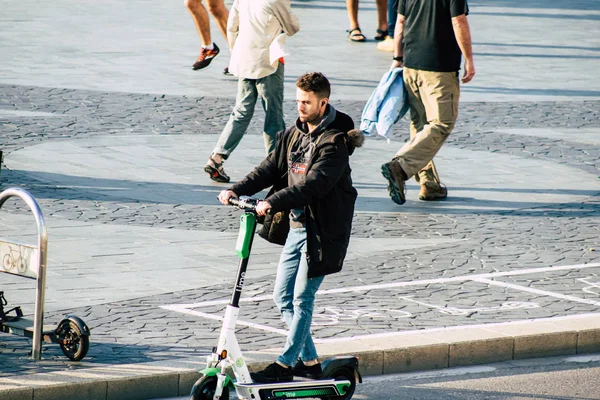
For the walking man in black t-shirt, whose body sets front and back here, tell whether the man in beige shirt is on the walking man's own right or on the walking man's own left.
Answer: on the walking man's own left

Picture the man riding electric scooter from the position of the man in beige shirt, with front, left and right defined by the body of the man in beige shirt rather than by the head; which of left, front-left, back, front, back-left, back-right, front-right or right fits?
back-right

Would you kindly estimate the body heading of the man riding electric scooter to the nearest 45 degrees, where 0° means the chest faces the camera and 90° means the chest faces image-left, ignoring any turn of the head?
approximately 45°

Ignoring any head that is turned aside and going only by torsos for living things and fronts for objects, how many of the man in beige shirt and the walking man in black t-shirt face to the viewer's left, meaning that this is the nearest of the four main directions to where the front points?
0

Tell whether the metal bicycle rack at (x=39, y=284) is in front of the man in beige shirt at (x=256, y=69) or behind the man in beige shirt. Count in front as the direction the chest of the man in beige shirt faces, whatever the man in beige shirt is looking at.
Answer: behind

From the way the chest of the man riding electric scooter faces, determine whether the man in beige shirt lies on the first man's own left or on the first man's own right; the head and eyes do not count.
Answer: on the first man's own right

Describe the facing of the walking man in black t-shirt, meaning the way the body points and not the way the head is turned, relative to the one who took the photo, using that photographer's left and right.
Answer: facing away from the viewer and to the right of the viewer

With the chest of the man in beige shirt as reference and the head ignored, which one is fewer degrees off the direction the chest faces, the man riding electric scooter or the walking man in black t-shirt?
the walking man in black t-shirt

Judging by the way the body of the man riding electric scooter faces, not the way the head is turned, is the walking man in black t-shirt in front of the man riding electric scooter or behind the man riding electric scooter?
behind

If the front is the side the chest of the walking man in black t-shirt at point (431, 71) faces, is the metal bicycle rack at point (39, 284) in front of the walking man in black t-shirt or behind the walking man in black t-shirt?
behind
